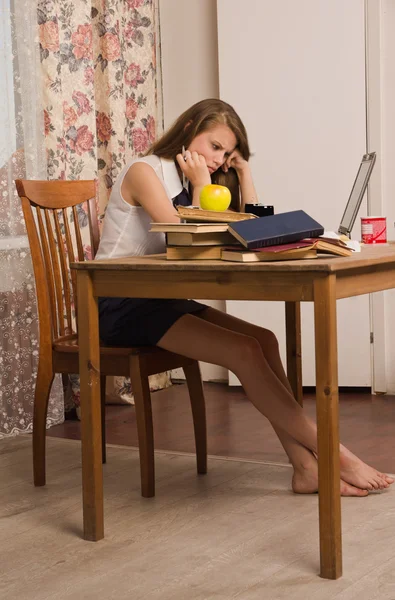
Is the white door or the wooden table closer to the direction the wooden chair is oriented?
the wooden table

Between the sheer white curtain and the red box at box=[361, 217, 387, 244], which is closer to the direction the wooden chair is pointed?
the red box

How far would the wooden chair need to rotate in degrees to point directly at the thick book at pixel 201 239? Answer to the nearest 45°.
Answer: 0° — it already faces it

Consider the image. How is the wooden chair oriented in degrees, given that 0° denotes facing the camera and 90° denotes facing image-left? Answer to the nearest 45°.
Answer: approximately 315°

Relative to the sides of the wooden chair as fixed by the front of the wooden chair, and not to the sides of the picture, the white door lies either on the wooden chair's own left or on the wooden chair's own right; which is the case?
on the wooden chair's own left

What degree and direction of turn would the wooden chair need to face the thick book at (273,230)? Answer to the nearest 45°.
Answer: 0° — it already faces it

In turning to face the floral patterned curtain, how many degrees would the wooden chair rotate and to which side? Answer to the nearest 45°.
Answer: approximately 135° to its left

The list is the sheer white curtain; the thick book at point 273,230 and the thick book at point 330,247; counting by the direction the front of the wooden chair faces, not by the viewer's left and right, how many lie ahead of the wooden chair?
2

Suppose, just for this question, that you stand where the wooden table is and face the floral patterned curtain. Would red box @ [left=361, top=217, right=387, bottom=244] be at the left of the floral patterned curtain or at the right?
right

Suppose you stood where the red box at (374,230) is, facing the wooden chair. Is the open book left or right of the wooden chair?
left
